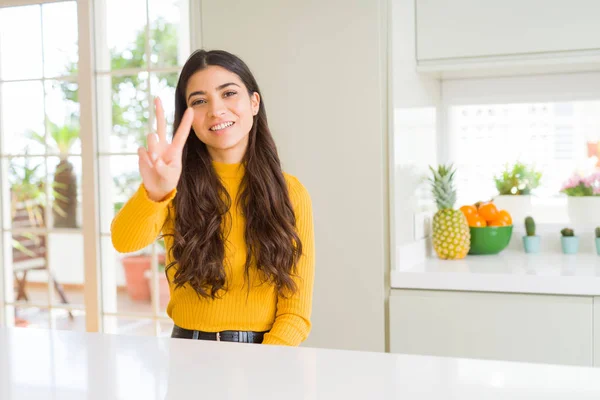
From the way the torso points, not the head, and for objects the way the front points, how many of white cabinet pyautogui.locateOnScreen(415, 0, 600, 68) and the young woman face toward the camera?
2

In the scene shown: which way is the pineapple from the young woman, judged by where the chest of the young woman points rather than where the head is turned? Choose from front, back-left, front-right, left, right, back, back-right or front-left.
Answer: back-left

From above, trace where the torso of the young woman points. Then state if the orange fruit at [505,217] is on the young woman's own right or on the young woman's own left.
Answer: on the young woman's own left

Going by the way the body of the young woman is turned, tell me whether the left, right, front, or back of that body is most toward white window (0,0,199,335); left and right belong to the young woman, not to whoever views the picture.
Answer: back

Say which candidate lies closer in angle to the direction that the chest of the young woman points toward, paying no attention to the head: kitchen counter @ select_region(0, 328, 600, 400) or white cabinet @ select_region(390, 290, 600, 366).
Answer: the kitchen counter

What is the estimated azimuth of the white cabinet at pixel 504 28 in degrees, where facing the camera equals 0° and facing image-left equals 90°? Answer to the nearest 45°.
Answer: approximately 0°

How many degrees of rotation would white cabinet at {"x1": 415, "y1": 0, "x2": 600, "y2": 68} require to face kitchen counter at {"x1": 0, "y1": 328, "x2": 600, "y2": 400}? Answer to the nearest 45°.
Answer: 0° — it already faces it

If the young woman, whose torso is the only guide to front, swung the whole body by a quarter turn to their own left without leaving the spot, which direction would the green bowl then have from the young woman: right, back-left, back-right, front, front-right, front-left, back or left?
front-left
